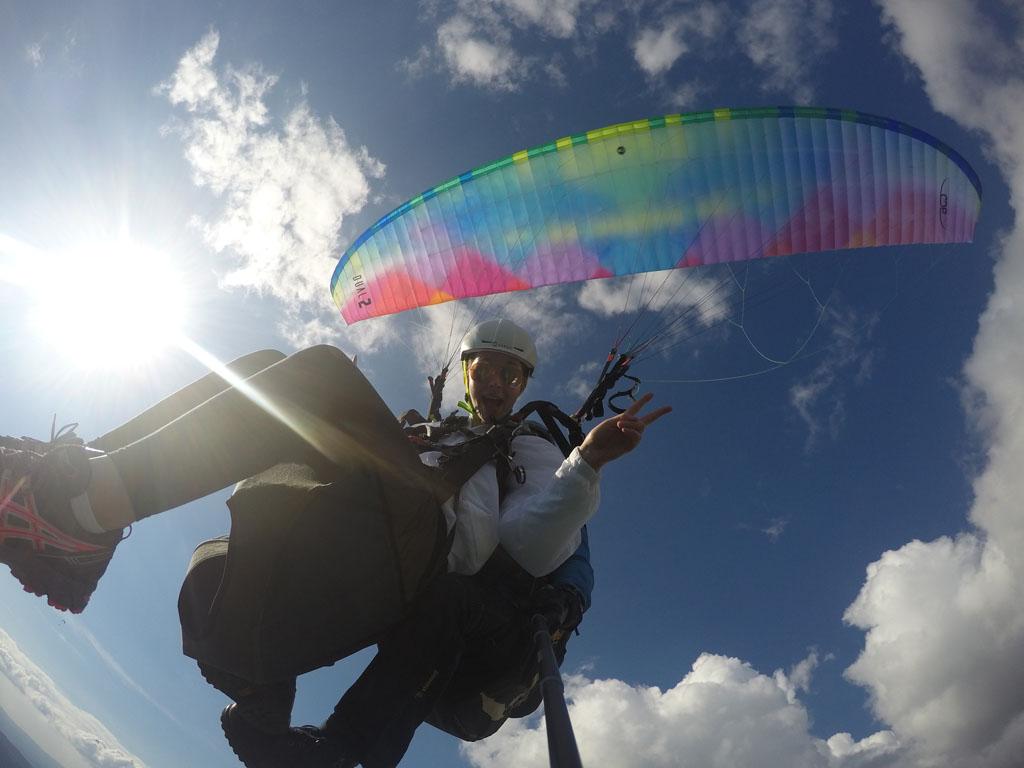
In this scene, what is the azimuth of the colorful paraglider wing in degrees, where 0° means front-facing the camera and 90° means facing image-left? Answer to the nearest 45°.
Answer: approximately 0°
